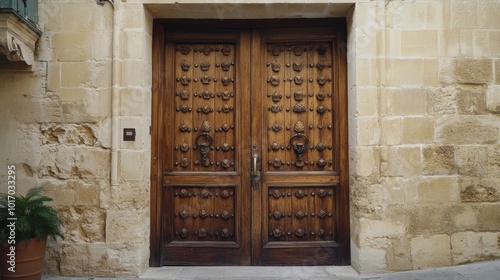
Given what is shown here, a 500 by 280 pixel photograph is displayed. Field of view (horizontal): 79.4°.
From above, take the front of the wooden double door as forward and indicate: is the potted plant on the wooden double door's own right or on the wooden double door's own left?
on the wooden double door's own right

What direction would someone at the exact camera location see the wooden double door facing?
facing the viewer
